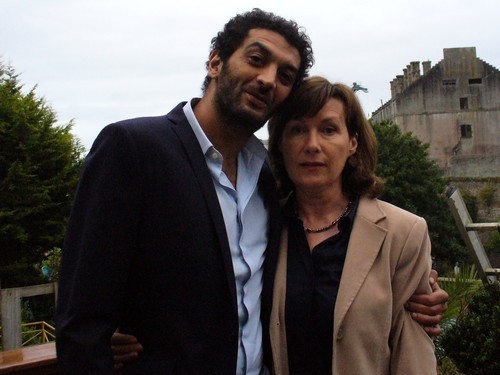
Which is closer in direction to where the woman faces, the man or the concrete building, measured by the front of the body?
the man

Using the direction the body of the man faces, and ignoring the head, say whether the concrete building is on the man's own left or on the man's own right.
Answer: on the man's own left

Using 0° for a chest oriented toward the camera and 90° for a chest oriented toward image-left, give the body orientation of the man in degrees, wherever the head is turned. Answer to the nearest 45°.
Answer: approximately 315°

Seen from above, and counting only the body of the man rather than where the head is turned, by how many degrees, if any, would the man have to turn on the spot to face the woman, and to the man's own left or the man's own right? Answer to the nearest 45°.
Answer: approximately 90° to the man's own left

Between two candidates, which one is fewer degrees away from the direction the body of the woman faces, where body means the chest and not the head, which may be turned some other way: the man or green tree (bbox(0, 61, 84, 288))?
the man

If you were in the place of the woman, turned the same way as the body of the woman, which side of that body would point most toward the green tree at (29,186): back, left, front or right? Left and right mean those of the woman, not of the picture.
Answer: right

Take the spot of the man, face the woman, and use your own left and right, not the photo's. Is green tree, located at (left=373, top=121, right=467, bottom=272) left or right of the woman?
left

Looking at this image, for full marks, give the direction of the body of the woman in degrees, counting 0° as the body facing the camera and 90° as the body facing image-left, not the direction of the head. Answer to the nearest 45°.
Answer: approximately 45°

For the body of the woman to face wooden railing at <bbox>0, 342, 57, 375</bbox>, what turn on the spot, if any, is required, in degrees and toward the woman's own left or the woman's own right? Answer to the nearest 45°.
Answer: approximately 45° to the woman's own right
